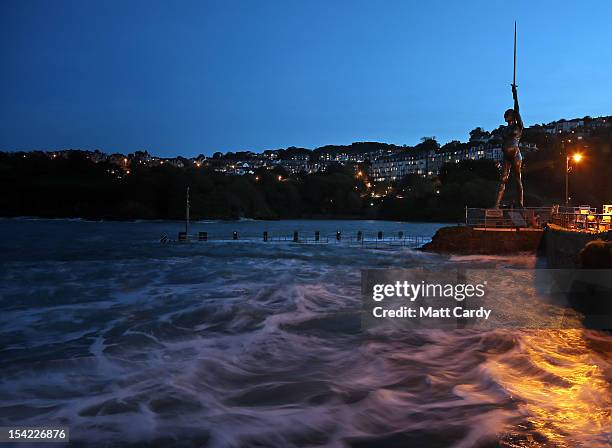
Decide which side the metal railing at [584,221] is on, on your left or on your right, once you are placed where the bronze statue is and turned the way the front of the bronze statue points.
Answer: on your left

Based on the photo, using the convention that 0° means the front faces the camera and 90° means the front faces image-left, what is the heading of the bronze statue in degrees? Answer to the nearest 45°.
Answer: approximately 45°
